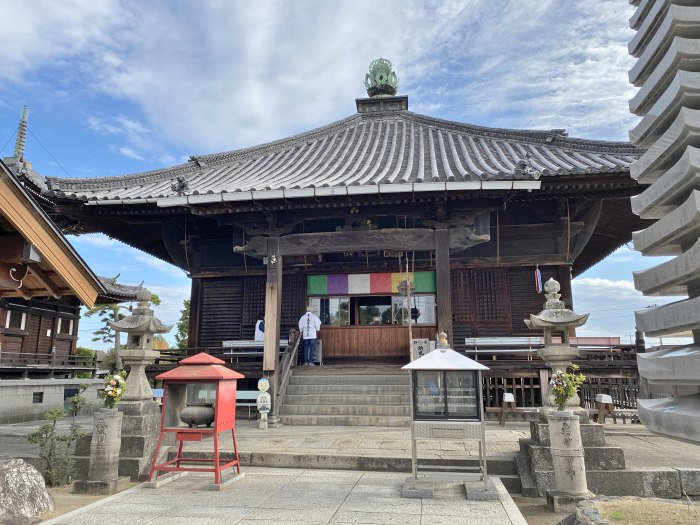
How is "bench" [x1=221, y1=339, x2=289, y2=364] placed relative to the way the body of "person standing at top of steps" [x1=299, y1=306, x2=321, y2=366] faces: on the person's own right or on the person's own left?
on the person's own left

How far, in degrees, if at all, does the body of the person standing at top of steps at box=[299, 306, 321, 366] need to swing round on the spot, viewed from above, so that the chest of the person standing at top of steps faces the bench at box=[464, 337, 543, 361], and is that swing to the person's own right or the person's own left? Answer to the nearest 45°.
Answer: approximately 90° to the person's own right

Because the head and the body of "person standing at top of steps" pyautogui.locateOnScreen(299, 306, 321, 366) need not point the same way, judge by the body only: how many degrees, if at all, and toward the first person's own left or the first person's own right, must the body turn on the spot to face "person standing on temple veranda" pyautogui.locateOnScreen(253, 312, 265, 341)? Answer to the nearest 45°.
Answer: approximately 45° to the first person's own left

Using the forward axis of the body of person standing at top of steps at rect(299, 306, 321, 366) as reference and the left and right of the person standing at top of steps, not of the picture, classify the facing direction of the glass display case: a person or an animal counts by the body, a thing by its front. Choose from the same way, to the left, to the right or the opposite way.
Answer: the opposite way

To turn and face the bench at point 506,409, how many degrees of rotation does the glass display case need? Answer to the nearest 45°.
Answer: approximately 180°

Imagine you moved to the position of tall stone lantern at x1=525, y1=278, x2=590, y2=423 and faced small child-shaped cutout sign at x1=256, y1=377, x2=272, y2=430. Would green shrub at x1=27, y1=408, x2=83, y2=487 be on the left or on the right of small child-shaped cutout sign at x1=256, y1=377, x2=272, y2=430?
left

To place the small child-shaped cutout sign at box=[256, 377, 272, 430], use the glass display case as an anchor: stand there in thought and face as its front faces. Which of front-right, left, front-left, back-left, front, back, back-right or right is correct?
back-right

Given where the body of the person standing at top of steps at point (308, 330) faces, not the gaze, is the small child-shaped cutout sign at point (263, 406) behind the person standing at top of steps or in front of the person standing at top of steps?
behind

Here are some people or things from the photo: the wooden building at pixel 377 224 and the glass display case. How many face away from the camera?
0

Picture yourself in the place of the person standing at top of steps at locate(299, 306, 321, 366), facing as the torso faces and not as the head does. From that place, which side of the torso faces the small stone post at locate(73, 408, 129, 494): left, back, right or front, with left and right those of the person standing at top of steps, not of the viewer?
back

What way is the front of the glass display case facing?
toward the camera

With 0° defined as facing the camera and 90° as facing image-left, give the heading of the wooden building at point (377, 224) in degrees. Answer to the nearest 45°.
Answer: approximately 0°

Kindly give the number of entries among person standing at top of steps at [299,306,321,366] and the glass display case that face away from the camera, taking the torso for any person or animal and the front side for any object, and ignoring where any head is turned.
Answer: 1

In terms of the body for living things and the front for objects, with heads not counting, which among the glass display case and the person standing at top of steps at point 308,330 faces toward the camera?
the glass display case

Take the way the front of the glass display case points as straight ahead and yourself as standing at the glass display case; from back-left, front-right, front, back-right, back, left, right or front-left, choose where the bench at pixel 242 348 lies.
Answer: back-right

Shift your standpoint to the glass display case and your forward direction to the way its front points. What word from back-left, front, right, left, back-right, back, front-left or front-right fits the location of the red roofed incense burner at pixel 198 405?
right

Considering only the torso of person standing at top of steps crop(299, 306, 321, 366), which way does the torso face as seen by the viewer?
away from the camera

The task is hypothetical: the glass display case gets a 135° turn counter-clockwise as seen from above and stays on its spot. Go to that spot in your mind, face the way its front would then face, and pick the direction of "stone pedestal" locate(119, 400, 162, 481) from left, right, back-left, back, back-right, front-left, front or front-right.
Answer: back-left
